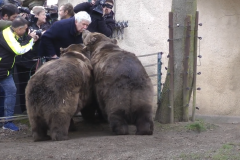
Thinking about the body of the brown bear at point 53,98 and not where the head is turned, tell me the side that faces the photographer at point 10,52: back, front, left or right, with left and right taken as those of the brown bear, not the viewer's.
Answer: left

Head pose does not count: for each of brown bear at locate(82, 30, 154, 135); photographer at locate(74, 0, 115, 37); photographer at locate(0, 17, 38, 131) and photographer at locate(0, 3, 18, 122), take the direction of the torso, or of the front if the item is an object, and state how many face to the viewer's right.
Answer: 2

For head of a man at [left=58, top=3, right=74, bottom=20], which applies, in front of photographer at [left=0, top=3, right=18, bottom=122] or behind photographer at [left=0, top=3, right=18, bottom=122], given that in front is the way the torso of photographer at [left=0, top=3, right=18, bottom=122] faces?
in front

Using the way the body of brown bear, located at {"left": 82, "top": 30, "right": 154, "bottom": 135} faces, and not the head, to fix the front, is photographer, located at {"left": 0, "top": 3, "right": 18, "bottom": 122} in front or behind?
in front

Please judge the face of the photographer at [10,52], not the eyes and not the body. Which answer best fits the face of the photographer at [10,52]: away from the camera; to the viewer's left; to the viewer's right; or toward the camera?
to the viewer's right
